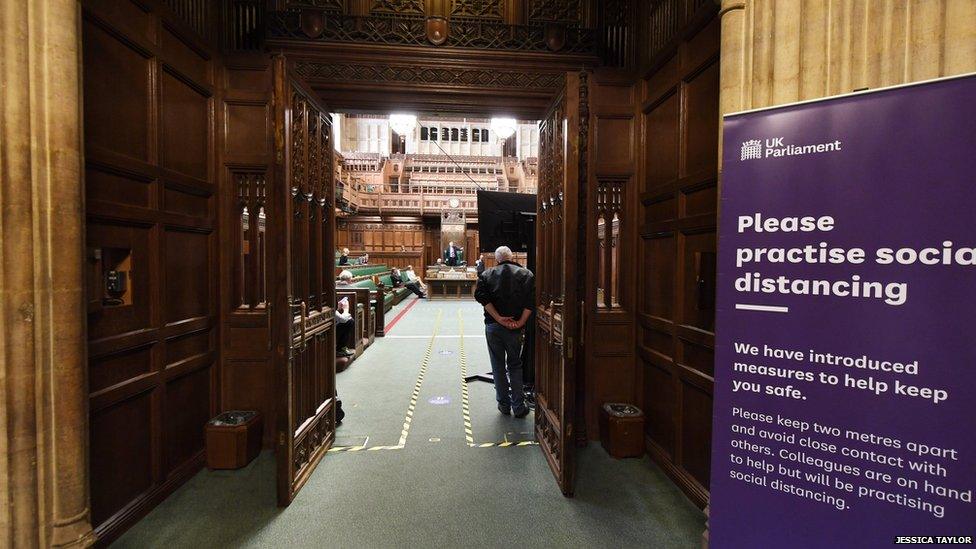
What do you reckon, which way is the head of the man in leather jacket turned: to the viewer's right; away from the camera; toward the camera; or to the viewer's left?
away from the camera

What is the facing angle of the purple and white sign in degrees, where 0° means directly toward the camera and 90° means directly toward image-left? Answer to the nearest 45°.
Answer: approximately 45°

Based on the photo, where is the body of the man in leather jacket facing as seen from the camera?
away from the camera

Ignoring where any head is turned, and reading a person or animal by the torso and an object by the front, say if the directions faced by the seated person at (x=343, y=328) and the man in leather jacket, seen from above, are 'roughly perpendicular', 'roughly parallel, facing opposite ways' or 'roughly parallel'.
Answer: roughly perpendicular

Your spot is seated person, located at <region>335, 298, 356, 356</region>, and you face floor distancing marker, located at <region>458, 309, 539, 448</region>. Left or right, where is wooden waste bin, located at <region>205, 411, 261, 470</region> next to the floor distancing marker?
right

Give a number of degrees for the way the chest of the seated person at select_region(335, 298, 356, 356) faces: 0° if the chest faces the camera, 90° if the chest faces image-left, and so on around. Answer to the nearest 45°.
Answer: approximately 270°

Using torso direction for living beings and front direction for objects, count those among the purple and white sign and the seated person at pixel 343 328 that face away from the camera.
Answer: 0

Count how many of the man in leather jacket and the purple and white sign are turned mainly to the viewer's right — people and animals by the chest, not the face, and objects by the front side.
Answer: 0

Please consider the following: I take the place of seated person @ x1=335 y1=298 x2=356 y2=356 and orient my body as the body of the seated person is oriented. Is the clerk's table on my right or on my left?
on my left
